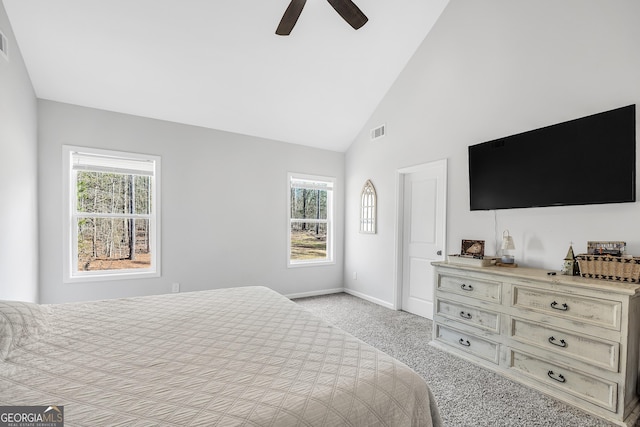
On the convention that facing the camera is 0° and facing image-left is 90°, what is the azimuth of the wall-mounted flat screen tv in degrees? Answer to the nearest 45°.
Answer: approximately 45°

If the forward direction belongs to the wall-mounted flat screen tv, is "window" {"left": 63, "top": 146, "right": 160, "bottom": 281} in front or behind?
in front

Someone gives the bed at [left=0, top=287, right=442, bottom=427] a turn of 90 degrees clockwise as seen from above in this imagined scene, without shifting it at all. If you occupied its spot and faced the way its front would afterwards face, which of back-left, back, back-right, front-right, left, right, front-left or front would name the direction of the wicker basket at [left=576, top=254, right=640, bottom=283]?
left

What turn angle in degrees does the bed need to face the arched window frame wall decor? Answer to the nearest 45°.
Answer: approximately 45° to its left

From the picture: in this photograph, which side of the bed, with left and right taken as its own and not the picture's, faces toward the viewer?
right

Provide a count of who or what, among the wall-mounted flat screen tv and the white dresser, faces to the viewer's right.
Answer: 0

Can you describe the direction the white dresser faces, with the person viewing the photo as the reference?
facing the viewer and to the left of the viewer

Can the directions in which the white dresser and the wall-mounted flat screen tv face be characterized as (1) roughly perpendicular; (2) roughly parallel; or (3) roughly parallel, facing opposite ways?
roughly parallel

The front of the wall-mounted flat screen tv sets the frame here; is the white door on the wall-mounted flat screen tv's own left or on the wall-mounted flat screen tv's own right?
on the wall-mounted flat screen tv's own right

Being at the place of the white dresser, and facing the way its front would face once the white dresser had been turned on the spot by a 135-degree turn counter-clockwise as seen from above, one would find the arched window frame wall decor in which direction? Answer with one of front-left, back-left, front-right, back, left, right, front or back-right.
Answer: back-left

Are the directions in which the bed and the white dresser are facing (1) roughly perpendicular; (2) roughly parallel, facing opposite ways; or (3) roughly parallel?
roughly parallel, facing opposite ways

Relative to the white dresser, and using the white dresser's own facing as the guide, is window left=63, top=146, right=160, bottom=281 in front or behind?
in front

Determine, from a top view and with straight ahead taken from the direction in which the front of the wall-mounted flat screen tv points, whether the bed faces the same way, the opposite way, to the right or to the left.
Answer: the opposite way

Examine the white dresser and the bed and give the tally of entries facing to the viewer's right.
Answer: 1

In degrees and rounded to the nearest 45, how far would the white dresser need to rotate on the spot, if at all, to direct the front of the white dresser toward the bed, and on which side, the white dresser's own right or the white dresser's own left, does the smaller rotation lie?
0° — it already faces it
